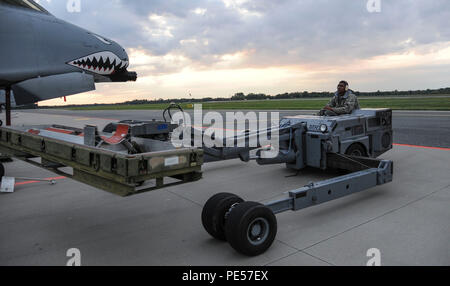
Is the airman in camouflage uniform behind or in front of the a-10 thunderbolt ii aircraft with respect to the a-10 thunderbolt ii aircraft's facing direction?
in front

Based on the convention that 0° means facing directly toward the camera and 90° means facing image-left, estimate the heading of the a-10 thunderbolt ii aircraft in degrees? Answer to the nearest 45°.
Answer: approximately 270°

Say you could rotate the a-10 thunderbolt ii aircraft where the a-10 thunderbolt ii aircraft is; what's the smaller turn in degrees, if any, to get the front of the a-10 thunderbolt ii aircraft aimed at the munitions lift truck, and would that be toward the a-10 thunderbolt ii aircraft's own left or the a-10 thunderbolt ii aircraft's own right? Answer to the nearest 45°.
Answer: approximately 45° to the a-10 thunderbolt ii aircraft's own right
